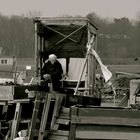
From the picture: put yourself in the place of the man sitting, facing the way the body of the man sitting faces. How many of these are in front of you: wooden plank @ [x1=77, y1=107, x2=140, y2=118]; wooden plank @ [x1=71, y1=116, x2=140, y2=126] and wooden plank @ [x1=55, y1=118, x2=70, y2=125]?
3

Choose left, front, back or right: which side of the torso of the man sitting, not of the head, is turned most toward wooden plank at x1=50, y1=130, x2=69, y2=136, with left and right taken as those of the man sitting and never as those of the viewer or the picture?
front

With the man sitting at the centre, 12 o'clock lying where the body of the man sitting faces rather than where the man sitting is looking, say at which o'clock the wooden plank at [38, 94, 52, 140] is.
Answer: The wooden plank is roughly at 12 o'clock from the man sitting.

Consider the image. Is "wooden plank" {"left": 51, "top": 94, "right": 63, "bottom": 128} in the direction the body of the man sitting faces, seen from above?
yes

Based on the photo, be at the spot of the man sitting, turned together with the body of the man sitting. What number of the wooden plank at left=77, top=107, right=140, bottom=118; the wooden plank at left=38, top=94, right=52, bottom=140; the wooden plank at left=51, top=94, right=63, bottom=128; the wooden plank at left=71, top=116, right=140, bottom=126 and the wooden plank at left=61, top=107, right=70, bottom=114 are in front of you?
5

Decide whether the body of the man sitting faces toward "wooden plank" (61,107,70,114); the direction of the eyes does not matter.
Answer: yes

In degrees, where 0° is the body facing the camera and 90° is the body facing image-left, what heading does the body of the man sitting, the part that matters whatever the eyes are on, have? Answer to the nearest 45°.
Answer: approximately 0°

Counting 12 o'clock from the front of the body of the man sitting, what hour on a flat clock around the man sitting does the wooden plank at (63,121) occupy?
The wooden plank is roughly at 12 o'clock from the man sitting.

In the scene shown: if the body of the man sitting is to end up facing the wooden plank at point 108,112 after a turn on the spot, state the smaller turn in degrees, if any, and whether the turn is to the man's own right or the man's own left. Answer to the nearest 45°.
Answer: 0° — they already face it

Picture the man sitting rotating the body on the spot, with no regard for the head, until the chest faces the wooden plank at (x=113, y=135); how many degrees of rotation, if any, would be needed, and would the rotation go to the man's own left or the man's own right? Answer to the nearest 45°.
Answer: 0° — they already face it

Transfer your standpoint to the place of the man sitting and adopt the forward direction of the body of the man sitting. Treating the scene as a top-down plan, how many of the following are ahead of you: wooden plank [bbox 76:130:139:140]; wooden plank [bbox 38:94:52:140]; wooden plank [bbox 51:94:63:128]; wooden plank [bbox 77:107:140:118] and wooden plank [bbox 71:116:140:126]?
5

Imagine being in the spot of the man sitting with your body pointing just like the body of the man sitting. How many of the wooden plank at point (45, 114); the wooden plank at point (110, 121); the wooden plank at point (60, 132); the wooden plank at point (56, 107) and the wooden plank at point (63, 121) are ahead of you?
5

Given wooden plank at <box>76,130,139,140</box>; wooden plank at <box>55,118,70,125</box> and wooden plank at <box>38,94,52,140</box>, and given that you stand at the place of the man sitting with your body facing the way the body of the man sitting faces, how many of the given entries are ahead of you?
3
